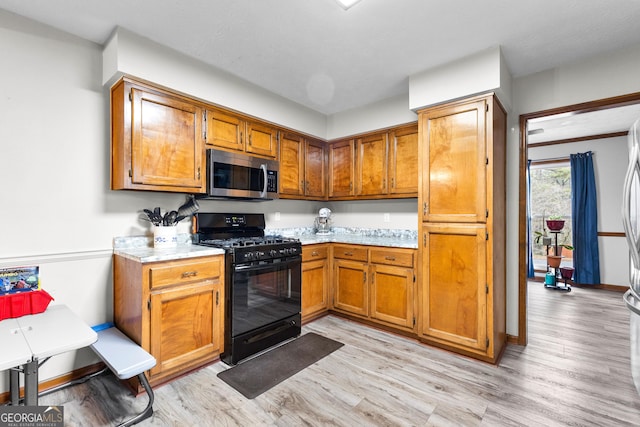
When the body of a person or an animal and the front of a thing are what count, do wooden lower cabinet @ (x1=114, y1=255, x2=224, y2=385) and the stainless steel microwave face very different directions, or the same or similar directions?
same or similar directions

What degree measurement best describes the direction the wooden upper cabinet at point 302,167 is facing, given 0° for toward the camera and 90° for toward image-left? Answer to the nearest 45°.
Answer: approximately 315°

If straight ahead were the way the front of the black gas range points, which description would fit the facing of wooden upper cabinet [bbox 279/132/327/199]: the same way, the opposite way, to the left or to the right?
the same way

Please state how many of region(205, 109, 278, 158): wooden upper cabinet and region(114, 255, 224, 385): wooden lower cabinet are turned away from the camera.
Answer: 0

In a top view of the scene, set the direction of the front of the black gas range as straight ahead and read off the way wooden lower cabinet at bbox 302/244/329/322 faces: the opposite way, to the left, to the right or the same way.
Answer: the same way

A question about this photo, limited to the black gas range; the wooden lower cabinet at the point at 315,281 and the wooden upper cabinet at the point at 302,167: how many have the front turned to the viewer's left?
0

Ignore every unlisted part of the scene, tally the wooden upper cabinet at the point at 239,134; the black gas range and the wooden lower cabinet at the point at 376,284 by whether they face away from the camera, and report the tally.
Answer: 0

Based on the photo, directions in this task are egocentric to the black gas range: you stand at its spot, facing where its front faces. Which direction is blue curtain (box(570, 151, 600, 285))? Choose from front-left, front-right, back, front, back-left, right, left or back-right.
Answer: front-left

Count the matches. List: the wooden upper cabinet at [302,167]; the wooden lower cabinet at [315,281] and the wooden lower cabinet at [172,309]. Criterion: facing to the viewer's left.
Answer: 0

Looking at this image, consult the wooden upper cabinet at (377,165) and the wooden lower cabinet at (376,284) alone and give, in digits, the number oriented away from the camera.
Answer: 0

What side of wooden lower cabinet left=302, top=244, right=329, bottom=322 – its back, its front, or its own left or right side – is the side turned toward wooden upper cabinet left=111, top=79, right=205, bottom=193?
right
